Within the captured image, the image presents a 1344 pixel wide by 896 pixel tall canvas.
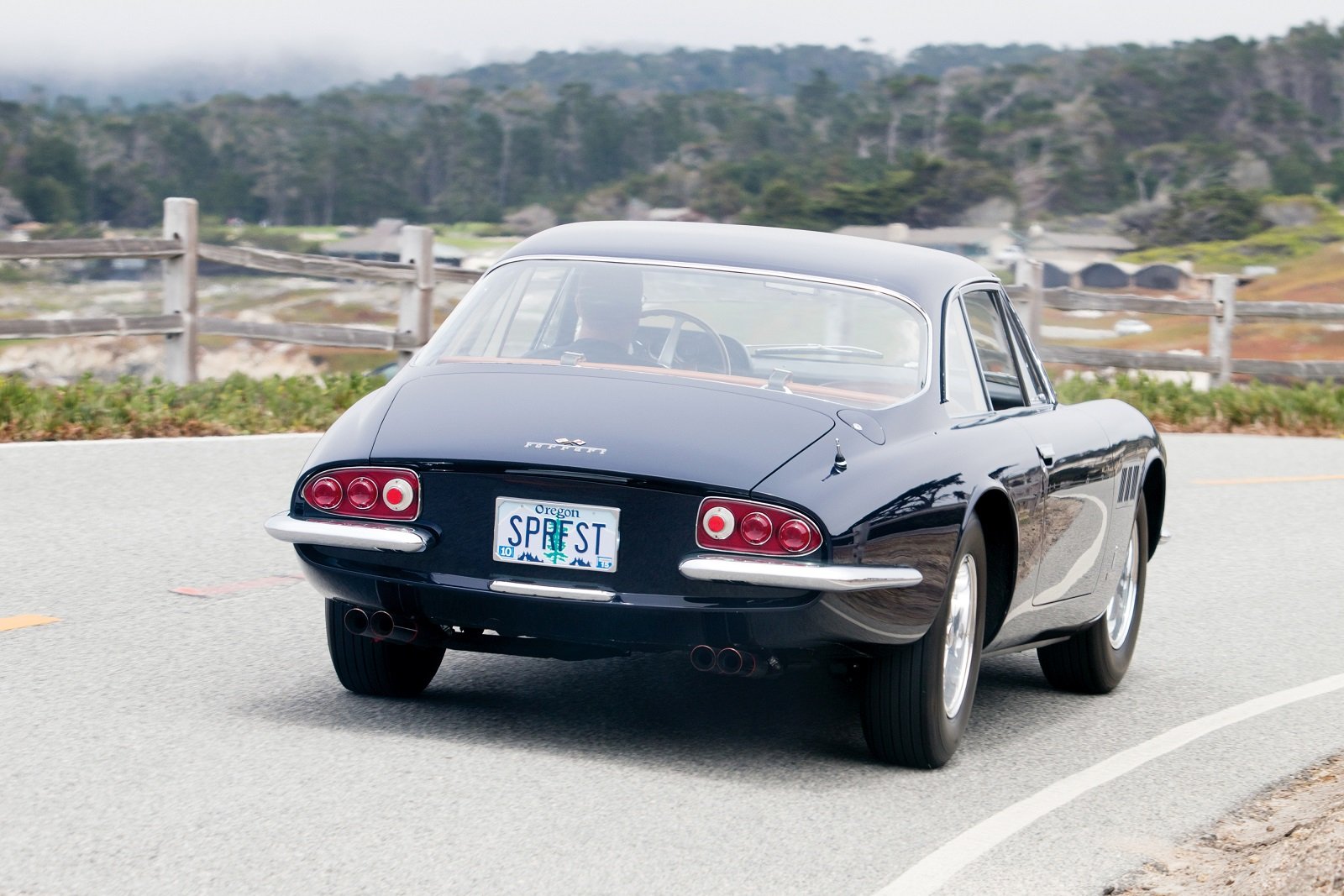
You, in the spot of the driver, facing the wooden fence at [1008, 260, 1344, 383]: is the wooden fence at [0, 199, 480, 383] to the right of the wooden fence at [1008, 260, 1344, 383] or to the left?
left

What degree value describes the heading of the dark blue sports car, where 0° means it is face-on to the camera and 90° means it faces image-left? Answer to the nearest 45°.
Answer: approximately 225°

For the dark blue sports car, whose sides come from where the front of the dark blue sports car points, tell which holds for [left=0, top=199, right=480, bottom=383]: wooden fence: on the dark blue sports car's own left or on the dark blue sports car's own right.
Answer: on the dark blue sports car's own left
